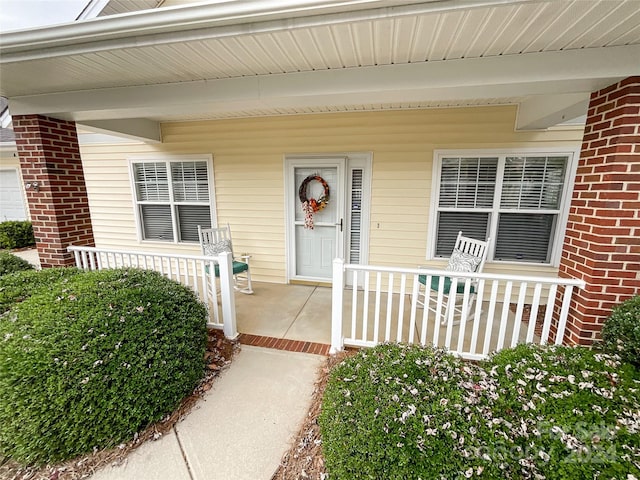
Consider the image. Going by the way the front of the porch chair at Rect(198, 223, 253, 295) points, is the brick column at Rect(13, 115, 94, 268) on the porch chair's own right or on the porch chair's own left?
on the porch chair's own right

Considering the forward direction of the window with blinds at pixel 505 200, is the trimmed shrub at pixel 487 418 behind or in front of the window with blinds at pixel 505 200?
in front

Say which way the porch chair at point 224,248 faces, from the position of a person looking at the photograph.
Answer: facing the viewer and to the right of the viewer

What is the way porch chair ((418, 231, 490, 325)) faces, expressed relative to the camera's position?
facing the viewer and to the left of the viewer

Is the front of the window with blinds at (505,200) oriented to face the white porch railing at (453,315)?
yes

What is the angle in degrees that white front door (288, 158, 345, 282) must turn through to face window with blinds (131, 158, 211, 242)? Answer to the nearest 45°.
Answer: approximately 90° to its right

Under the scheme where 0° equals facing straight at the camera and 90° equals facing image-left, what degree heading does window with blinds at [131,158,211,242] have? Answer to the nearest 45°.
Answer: approximately 0°

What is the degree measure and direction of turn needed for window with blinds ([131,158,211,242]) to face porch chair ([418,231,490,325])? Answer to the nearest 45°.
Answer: approximately 45° to its left

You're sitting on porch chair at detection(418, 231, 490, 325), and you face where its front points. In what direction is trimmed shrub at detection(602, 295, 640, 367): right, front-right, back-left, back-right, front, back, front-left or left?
left

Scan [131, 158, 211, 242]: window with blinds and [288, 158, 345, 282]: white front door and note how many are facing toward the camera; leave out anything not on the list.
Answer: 2

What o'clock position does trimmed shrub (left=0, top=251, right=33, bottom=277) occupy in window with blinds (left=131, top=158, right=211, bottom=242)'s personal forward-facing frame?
The trimmed shrub is roughly at 2 o'clock from the window with blinds.
